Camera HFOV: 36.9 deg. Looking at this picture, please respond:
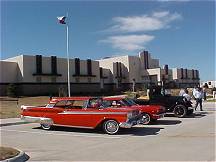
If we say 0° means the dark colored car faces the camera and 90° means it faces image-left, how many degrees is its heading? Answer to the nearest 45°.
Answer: approximately 315°

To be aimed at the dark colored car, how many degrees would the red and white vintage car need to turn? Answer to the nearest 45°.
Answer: approximately 90° to its left

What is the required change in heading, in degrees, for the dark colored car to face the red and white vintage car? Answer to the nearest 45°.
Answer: approximately 90° to its right

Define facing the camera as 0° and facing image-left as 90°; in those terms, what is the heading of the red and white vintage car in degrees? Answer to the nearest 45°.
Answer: approximately 315°
